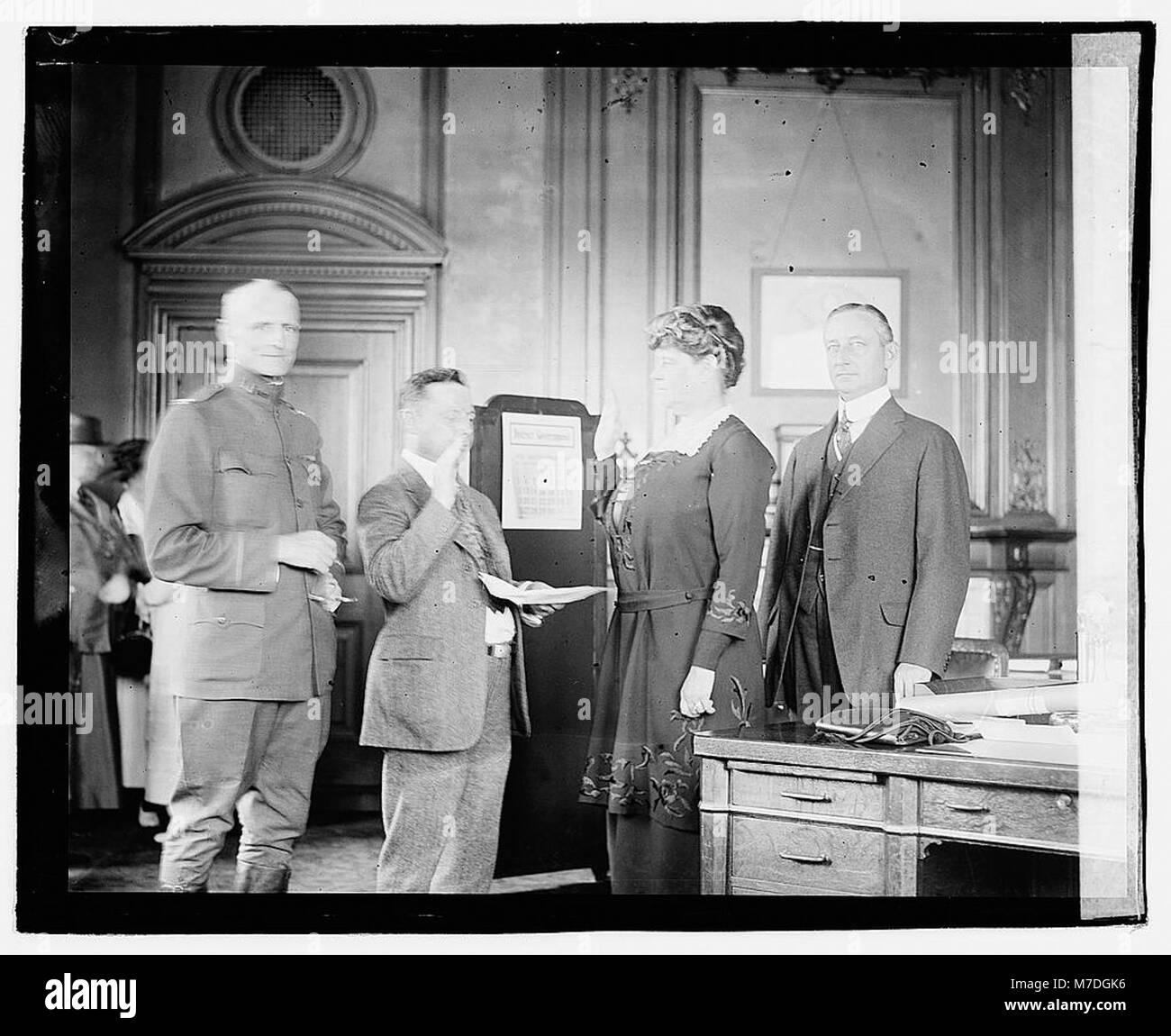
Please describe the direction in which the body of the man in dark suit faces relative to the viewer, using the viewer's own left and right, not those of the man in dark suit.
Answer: facing the viewer and to the left of the viewer

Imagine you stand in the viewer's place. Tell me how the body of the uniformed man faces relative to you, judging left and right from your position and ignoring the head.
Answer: facing the viewer and to the right of the viewer

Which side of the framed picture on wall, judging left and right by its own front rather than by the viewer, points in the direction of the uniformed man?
right

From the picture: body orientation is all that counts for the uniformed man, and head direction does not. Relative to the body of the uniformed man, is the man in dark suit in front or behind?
in front

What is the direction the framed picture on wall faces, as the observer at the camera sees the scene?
facing the viewer

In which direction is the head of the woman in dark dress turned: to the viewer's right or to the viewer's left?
to the viewer's left

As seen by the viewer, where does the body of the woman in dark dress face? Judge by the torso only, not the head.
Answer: to the viewer's left

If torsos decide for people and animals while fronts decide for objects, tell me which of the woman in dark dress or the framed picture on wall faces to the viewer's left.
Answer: the woman in dark dress

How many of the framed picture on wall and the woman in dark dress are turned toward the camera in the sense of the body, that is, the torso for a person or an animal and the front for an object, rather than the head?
1
